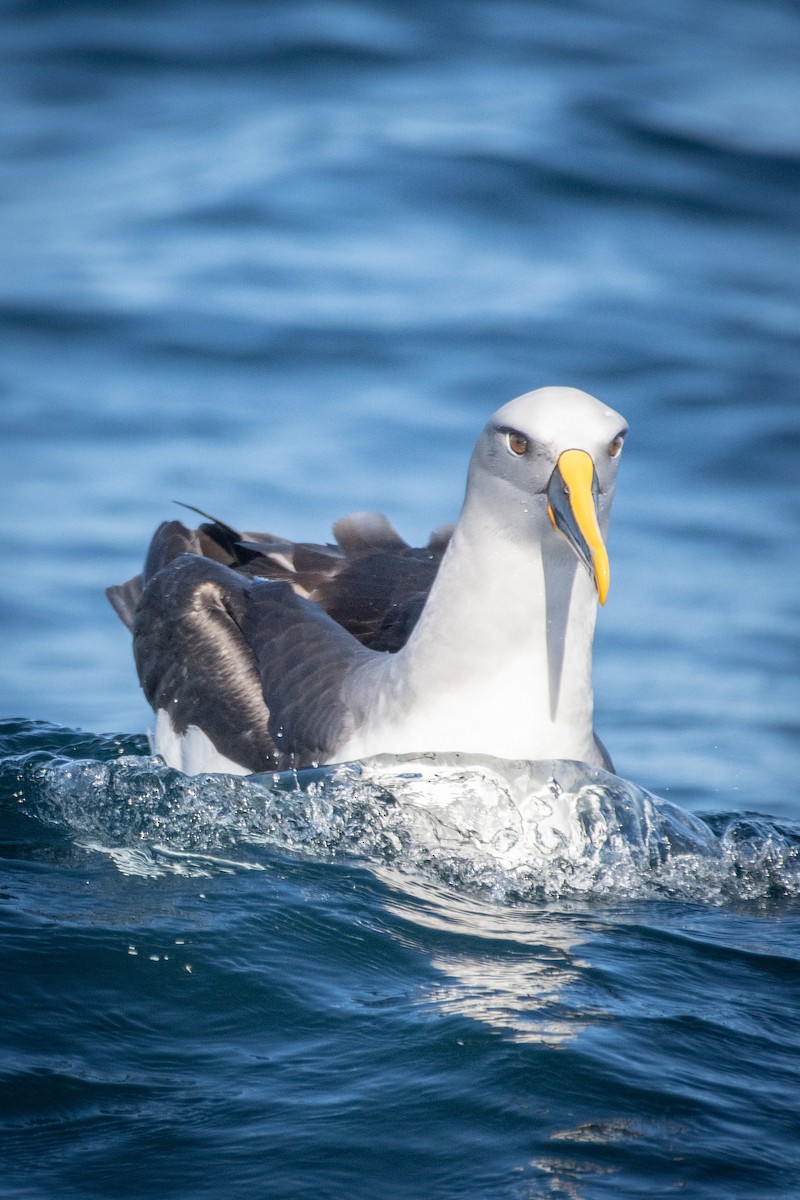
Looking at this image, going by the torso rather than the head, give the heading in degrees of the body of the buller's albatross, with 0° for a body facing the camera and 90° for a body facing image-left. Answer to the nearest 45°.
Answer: approximately 315°
